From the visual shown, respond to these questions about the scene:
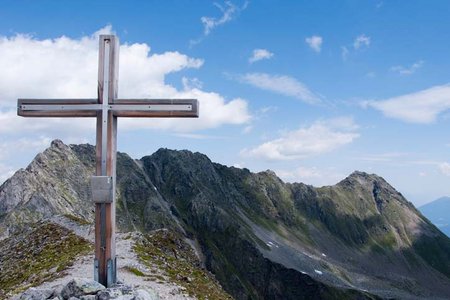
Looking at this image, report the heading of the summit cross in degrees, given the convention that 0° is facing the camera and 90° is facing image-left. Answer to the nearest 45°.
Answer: approximately 0°

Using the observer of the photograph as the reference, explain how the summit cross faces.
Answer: facing the viewer
